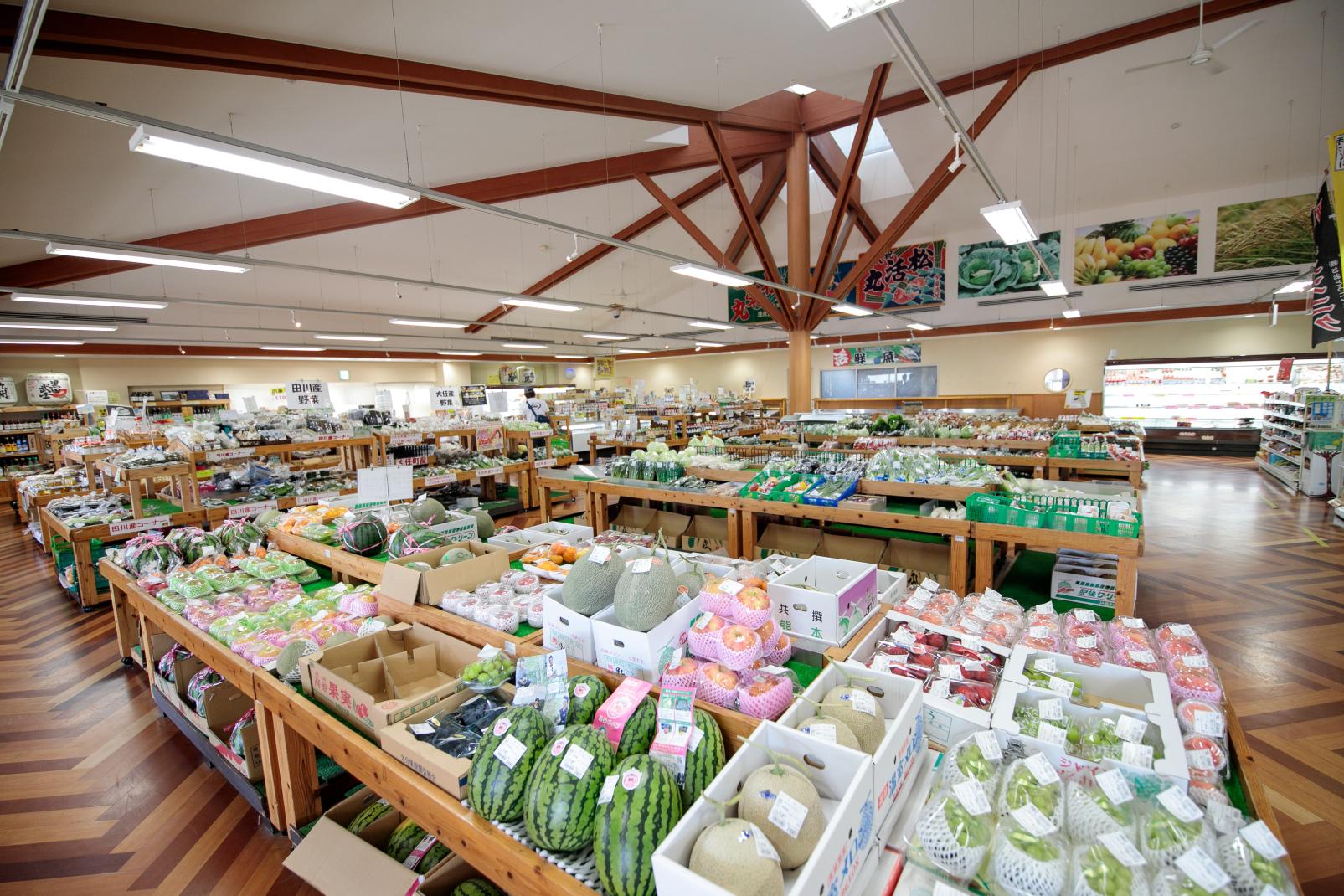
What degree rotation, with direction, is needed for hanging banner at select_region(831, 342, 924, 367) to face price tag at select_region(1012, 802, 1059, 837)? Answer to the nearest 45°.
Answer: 0° — it already faces it

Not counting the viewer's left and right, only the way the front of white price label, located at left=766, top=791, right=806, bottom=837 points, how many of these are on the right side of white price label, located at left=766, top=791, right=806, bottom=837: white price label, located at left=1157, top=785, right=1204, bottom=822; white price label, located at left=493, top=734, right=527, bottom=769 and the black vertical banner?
1

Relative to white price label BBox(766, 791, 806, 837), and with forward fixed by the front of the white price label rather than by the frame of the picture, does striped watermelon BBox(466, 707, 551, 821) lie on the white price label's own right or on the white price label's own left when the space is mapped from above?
on the white price label's own right

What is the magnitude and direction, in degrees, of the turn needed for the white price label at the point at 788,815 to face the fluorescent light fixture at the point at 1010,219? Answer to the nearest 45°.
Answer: approximately 180°

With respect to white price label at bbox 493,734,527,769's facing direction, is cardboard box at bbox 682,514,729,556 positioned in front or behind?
behind

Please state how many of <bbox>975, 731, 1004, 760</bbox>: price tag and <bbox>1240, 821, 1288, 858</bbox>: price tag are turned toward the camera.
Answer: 2

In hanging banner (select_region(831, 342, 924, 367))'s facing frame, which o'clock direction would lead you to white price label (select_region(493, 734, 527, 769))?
The white price label is roughly at 12 o'clock from the hanging banner.
